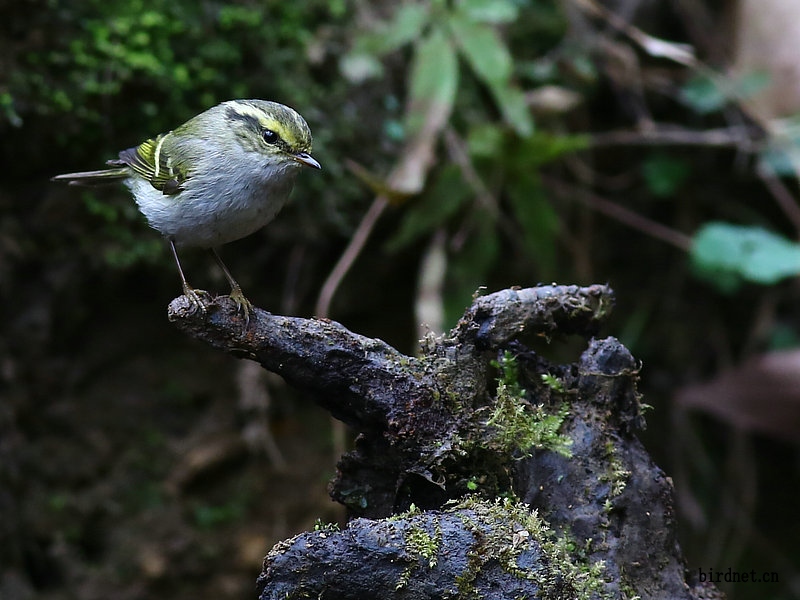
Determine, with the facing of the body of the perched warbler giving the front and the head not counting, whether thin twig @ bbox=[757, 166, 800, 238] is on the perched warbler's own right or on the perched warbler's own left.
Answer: on the perched warbler's own left

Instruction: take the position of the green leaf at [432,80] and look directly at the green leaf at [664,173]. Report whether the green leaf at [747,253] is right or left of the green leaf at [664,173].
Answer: right

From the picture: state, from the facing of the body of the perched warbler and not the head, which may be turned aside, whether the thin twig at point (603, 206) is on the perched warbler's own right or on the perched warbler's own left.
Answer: on the perched warbler's own left

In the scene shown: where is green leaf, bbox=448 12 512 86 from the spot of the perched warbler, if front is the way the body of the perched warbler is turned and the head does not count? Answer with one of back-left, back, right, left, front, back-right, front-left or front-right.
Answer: left

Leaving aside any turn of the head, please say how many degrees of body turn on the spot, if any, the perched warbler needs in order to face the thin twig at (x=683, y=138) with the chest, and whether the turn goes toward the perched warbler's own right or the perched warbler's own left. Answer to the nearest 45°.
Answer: approximately 90° to the perched warbler's own left

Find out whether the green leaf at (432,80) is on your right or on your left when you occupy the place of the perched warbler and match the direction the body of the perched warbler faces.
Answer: on your left

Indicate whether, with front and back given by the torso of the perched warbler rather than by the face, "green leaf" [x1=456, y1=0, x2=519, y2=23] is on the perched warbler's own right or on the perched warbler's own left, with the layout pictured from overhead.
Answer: on the perched warbler's own left

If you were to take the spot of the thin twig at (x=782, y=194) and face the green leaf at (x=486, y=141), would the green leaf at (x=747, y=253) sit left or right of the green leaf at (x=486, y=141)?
left

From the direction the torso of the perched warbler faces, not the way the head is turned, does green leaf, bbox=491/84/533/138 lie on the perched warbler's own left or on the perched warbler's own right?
on the perched warbler's own left

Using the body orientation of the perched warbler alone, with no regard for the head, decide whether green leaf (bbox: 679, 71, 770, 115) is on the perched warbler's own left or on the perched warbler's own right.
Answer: on the perched warbler's own left

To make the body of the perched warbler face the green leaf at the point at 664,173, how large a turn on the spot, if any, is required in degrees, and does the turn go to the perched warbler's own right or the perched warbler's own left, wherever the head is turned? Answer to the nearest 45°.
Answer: approximately 90° to the perched warbler's own left

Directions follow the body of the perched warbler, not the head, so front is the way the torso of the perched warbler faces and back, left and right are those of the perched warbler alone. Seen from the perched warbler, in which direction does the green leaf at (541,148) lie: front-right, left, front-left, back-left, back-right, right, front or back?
left

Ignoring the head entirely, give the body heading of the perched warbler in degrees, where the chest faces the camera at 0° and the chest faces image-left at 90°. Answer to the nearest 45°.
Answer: approximately 315°
